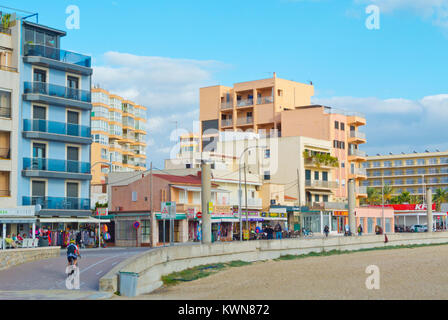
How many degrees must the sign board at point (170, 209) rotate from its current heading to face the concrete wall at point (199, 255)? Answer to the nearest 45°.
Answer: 0° — it already faces it

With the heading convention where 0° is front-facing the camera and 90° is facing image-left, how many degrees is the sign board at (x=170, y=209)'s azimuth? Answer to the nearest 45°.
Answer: approximately 0°

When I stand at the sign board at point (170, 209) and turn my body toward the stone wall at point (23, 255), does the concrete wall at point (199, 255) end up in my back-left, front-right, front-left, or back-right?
front-left

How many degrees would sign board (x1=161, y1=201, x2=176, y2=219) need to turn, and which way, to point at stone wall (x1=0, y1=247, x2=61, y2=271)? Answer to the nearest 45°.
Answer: approximately 45° to its right
